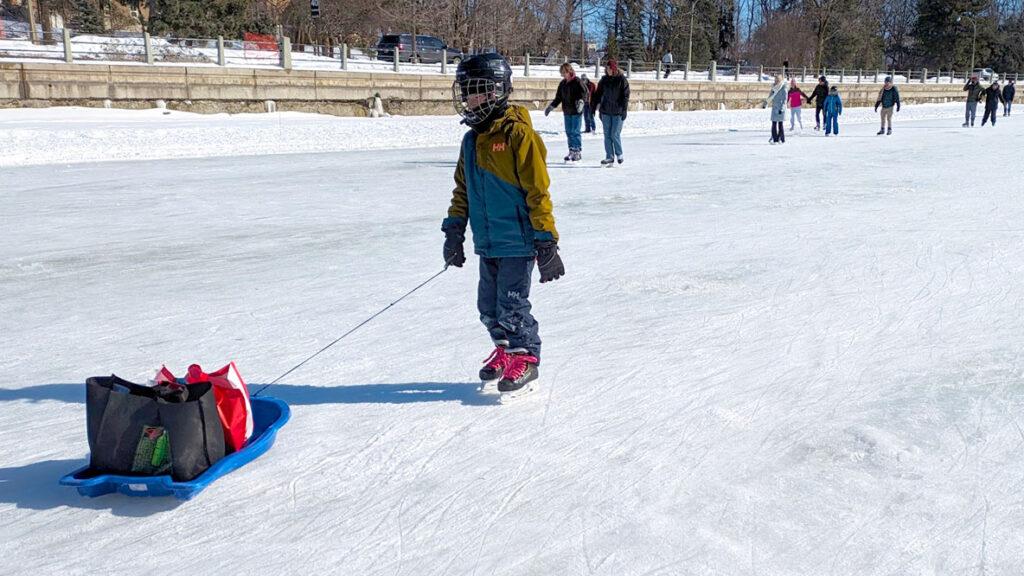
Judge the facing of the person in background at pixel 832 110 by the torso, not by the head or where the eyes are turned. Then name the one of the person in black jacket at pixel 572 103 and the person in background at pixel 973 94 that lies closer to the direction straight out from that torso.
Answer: the person in black jacket

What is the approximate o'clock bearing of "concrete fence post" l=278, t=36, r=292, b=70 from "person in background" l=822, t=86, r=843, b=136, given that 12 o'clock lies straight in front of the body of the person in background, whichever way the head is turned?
The concrete fence post is roughly at 3 o'clock from the person in background.

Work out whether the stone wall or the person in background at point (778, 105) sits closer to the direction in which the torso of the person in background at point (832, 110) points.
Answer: the person in background

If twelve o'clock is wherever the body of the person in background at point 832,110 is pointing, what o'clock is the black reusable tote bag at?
The black reusable tote bag is roughly at 12 o'clock from the person in background.

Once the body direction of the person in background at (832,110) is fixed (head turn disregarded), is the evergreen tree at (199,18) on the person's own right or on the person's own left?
on the person's own right

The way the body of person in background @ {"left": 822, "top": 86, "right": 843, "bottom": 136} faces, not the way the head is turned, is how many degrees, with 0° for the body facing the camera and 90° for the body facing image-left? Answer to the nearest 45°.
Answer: approximately 0°

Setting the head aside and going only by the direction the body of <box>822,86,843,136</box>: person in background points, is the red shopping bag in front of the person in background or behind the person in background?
in front

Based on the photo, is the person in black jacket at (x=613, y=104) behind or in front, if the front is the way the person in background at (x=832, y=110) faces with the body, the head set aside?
in front

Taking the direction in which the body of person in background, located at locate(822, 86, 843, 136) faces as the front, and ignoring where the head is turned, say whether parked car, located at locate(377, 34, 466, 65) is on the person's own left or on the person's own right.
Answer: on the person's own right

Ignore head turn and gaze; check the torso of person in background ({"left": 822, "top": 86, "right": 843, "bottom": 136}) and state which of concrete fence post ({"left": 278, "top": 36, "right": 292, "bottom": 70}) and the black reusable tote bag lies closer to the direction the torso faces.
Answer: the black reusable tote bag

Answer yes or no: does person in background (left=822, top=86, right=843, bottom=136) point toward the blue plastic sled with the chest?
yes
